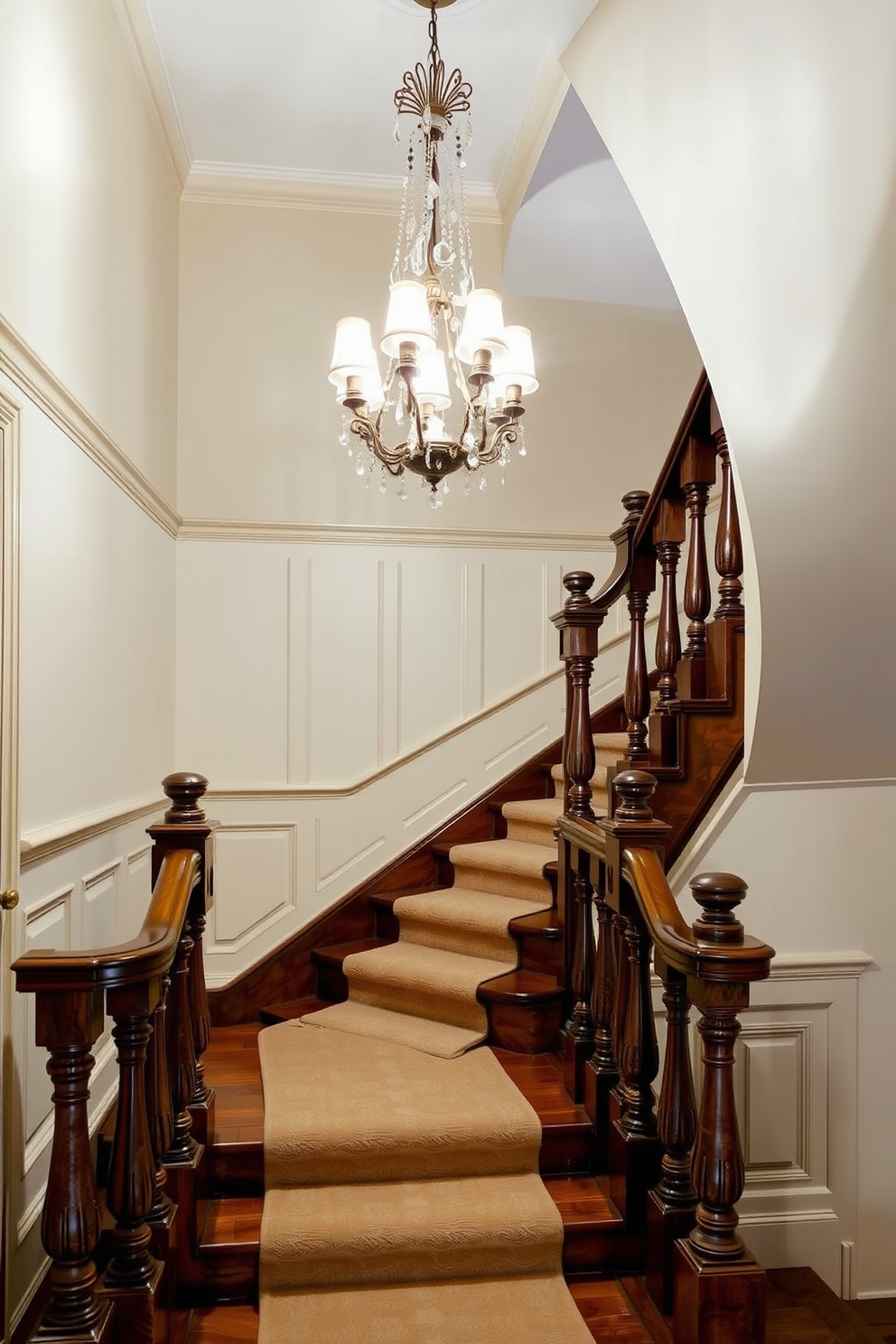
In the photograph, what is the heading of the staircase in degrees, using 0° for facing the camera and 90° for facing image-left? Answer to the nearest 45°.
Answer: approximately 0°
